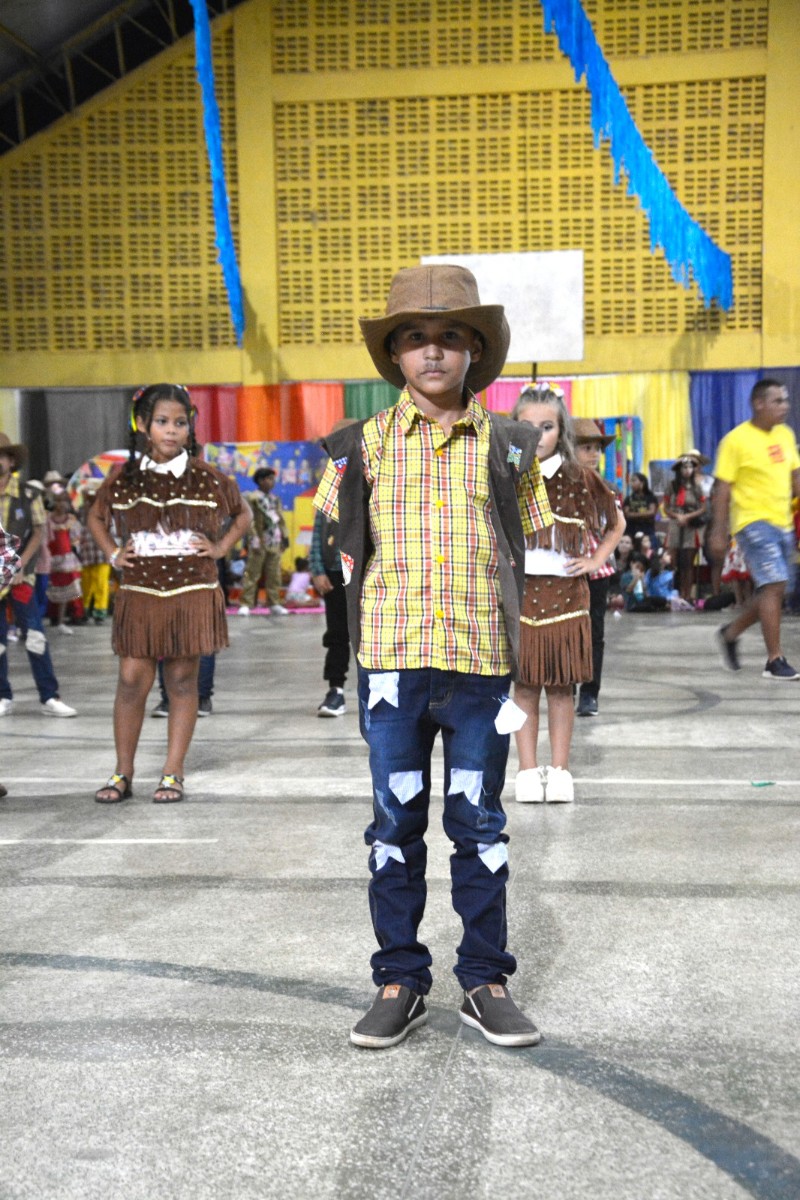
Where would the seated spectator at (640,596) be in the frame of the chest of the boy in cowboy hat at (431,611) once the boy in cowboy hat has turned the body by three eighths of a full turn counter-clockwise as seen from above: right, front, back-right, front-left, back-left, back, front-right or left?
front-left

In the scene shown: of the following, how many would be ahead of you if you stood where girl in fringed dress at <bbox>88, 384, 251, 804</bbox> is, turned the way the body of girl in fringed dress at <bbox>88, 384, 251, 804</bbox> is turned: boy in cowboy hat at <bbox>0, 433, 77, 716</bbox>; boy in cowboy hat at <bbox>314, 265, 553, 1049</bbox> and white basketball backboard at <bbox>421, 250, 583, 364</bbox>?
1

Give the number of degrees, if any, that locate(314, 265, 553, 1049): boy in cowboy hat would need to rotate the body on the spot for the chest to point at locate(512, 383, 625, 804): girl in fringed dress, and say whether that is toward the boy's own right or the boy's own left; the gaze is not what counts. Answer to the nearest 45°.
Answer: approximately 180°

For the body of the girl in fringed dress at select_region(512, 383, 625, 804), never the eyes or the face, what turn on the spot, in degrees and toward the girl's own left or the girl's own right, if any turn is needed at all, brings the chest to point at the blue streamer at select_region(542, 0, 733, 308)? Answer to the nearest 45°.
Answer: approximately 180°

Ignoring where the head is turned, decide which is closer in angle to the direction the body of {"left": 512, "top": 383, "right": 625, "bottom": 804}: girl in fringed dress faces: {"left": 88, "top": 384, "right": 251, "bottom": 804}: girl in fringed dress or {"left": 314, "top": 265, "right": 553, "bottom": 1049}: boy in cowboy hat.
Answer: the boy in cowboy hat

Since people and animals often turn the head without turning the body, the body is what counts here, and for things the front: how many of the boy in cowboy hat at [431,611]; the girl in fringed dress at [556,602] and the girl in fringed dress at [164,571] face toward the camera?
3

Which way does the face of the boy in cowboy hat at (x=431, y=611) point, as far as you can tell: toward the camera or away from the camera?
toward the camera

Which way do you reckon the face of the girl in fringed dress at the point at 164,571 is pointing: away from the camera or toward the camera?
toward the camera

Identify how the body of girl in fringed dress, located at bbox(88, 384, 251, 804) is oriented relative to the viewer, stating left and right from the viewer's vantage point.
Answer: facing the viewer

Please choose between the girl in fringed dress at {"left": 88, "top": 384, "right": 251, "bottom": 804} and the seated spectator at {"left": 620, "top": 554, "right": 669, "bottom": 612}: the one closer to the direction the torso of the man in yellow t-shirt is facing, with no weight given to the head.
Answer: the girl in fringed dress

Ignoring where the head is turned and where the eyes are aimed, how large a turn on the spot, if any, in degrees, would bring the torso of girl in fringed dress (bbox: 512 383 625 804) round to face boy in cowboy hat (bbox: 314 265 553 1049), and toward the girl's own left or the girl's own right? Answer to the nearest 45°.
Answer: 0° — they already face them

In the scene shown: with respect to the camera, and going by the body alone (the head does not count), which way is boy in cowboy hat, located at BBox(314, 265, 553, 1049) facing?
toward the camera

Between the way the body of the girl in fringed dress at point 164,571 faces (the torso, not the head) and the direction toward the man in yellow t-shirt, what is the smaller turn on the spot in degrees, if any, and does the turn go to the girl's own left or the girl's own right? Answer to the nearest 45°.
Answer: approximately 135° to the girl's own left

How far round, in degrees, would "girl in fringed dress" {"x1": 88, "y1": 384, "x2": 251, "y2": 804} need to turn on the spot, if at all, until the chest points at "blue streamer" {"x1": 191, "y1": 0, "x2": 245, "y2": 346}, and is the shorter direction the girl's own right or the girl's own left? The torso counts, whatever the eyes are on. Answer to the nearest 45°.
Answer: approximately 180°

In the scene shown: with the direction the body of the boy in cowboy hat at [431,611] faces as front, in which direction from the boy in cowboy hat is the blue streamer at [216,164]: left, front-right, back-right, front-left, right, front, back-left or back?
back

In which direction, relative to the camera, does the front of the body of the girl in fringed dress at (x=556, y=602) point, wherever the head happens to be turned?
toward the camera
